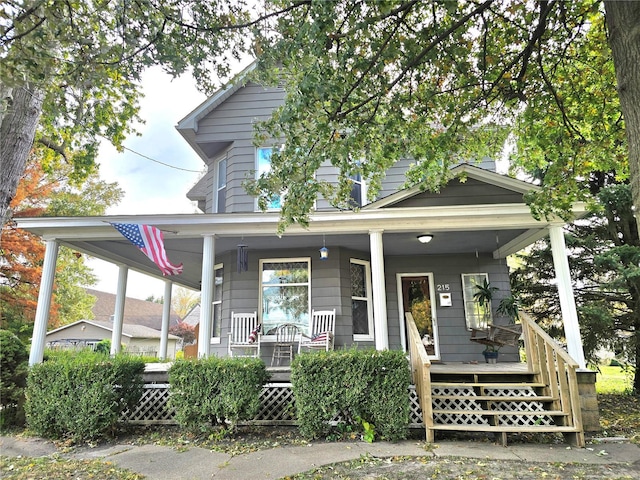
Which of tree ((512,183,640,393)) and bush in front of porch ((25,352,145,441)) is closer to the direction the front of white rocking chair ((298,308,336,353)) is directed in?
the bush in front of porch

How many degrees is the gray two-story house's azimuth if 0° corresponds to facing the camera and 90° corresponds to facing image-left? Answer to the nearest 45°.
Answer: approximately 0°

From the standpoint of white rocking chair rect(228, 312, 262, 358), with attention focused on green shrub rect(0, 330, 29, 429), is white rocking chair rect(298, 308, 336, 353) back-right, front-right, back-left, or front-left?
back-left

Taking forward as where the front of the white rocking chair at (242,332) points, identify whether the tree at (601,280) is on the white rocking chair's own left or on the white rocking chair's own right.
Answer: on the white rocking chair's own left

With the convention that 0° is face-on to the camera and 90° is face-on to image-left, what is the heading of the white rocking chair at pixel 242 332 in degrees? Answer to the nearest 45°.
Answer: approximately 0°

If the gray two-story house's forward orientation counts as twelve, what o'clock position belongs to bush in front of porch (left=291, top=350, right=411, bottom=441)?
The bush in front of porch is roughly at 12 o'clock from the gray two-story house.

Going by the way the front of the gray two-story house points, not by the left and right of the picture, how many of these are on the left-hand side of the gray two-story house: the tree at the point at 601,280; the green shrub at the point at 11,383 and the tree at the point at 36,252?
1

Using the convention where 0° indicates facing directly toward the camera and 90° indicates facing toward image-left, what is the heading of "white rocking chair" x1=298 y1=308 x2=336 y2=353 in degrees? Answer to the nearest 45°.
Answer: approximately 45°

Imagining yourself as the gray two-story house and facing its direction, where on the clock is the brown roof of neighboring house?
The brown roof of neighboring house is roughly at 5 o'clock from the gray two-story house.

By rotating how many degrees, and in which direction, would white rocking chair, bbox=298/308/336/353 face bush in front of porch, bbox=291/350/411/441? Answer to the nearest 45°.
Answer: approximately 45° to its left

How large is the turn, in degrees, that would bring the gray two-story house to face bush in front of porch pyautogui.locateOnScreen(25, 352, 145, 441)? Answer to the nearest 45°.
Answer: approximately 45° to its right
